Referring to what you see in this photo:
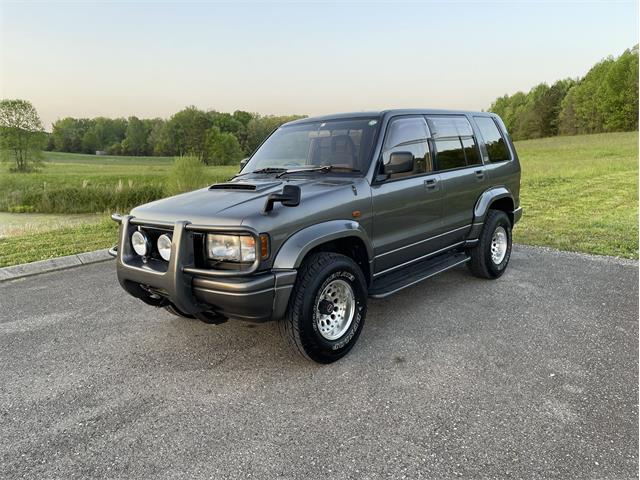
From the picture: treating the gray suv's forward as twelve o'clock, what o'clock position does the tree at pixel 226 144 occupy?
The tree is roughly at 4 o'clock from the gray suv.

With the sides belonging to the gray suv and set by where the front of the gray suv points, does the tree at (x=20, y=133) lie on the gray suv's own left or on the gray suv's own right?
on the gray suv's own right

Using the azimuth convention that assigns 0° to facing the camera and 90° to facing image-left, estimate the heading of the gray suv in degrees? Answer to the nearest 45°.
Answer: approximately 45°

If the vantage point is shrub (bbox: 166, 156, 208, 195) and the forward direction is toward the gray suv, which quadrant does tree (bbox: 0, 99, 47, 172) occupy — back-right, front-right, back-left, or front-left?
back-right

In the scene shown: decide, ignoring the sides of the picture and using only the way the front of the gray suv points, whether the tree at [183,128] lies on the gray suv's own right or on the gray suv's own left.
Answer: on the gray suv's own right

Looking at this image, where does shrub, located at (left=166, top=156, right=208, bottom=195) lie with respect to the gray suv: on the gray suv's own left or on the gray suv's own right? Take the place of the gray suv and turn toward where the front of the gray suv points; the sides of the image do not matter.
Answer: on the gray suv's own right
